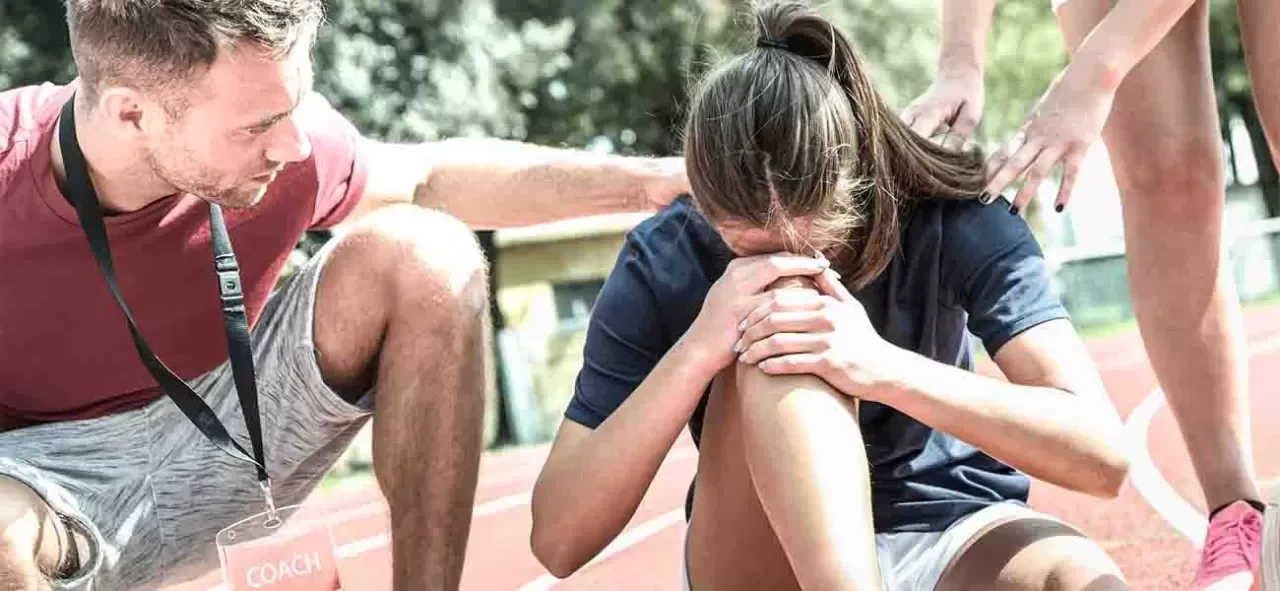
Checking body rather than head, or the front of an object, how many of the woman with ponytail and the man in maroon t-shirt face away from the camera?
0

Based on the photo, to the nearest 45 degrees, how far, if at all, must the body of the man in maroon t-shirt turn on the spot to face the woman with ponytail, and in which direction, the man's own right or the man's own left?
0° — they already face them

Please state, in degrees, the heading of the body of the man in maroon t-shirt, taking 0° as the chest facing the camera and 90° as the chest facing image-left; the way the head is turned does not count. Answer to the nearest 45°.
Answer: approximately 315°

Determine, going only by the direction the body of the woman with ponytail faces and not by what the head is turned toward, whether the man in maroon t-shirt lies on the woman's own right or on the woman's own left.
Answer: on the woman's own right

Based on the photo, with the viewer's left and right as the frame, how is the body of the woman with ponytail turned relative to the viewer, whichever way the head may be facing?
facing the viewer

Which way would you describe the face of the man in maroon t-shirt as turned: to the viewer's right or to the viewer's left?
to the viewer's right
